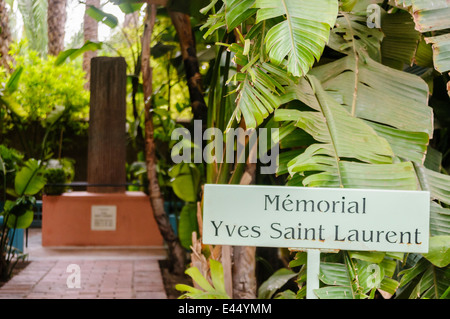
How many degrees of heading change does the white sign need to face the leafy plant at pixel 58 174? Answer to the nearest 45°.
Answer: approximately 135° to its right

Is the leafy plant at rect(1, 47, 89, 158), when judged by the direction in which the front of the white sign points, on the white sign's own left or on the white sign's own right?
on the white sign's own right

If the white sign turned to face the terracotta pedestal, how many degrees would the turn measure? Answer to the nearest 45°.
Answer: approximately 135° to its right

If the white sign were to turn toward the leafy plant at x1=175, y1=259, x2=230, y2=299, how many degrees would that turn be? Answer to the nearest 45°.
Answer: approximately 135° to its right

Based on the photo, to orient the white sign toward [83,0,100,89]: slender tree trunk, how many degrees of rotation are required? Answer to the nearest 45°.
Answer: approximately 135° to its right

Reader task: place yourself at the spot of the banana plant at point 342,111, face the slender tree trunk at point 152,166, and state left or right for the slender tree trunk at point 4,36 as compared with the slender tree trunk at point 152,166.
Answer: left

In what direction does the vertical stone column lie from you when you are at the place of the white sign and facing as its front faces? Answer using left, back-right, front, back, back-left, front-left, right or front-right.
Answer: back-right

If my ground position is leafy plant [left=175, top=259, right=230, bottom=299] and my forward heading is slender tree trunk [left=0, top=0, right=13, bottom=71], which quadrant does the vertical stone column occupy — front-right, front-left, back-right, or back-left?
front-right

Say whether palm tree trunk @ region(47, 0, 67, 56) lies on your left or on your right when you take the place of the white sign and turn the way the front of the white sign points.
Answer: on your right

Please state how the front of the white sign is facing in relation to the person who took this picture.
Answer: facing the viewer
